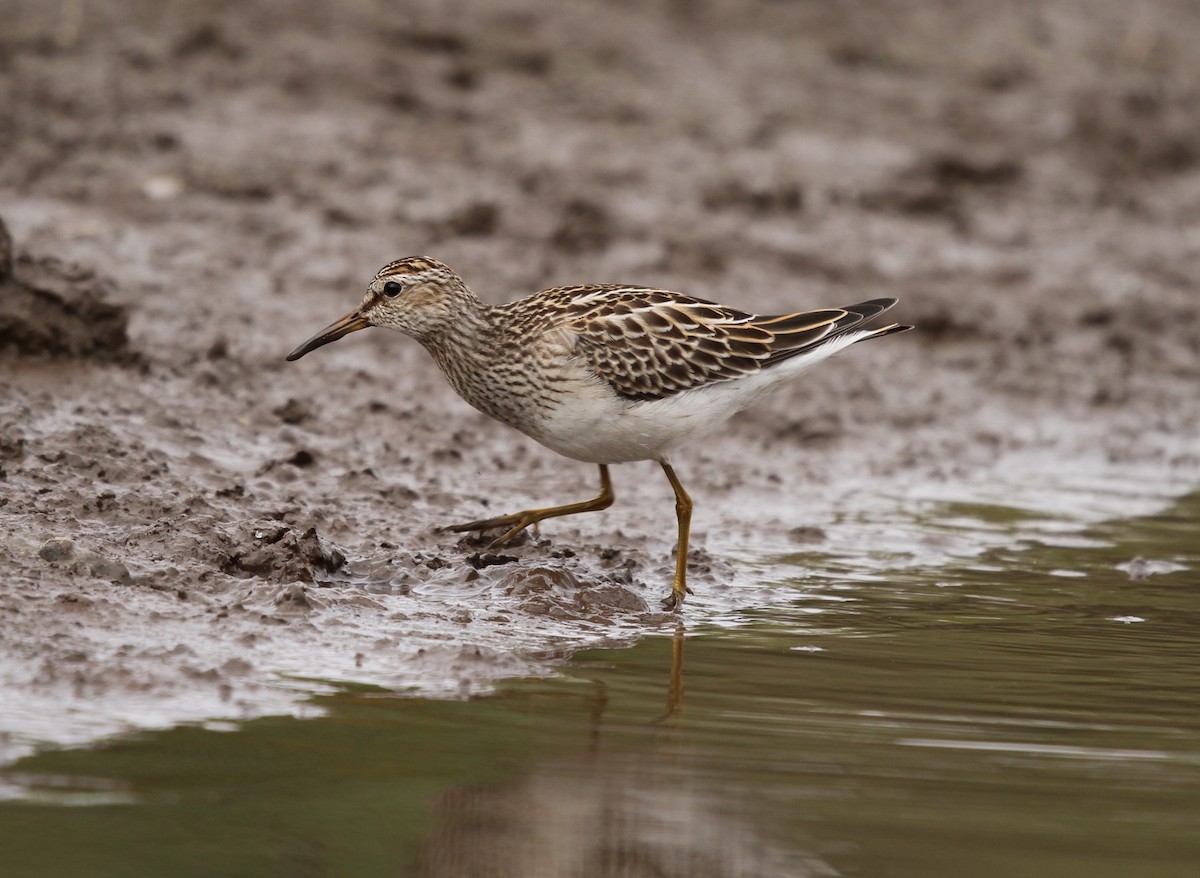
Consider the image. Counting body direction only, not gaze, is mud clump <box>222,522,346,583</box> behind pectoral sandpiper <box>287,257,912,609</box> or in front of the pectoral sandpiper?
in front

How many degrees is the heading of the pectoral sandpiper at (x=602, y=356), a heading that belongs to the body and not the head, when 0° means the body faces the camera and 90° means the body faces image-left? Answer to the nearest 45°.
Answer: approximately 90°

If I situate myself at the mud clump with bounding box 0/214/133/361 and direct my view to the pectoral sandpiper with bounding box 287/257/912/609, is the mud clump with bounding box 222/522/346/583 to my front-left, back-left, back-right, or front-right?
front-right

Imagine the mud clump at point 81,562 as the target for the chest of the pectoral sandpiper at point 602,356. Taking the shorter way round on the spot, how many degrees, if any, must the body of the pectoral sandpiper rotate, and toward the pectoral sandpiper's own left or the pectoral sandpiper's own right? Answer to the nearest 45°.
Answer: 0° — it already faces it
